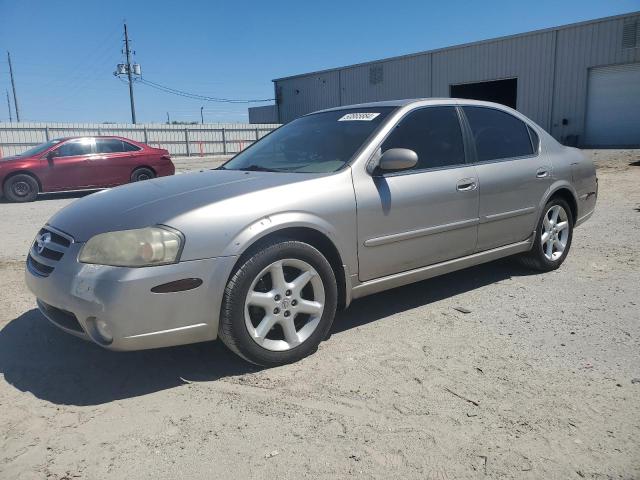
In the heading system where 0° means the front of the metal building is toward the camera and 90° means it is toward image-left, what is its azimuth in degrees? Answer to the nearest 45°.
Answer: approximately 45°

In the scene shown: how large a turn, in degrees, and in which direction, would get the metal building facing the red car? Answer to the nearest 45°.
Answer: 0° — it already faces it

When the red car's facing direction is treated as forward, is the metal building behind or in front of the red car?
behind

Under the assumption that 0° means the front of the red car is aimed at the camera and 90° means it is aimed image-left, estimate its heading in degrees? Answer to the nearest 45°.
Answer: approximately 45°

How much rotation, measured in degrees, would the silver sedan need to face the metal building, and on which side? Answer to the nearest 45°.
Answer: approximately 180°
